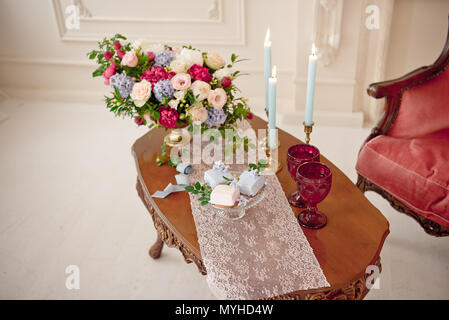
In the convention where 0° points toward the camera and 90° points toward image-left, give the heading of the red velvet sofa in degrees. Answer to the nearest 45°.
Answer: approximately 45°

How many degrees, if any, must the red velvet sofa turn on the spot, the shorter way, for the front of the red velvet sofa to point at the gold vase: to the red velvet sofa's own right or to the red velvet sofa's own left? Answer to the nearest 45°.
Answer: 0° — it already faces it

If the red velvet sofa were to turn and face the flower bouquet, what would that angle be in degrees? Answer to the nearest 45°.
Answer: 0° — it already faces it

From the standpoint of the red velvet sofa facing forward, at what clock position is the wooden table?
The wooden table is roughly at 11 o'clock from the red velvet sofa.

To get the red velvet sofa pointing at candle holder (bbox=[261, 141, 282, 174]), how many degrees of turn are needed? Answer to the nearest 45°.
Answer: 0° — it already faces it

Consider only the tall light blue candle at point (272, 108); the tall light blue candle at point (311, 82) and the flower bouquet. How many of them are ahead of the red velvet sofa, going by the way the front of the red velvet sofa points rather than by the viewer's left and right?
3

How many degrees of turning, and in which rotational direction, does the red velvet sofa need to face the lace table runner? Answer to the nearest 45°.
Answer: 0° — it already faces it

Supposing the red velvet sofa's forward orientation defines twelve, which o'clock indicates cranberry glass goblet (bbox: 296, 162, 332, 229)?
The cranberry glass goblet is roughly at 11 o'clock from the red velvet sofa.
